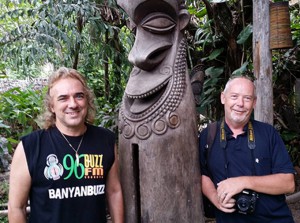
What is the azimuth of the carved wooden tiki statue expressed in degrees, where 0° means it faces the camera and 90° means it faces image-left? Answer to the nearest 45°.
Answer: approximately 45°

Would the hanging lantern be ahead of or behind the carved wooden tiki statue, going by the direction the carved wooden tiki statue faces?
behind

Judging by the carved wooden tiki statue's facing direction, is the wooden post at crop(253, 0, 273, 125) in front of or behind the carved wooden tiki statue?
behind

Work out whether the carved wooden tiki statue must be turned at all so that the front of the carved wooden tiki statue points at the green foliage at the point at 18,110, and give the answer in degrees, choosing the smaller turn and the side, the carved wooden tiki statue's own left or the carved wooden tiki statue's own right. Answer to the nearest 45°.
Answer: approximately 90° to the carved wooden tiki statue's own right
